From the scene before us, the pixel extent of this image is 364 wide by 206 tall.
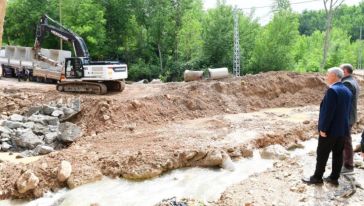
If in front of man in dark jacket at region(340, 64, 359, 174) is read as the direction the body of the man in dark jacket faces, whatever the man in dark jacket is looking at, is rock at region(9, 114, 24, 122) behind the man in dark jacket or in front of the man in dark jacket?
in front

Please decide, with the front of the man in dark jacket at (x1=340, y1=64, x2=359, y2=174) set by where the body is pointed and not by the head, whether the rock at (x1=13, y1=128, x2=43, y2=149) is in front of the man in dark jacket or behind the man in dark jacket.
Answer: in front

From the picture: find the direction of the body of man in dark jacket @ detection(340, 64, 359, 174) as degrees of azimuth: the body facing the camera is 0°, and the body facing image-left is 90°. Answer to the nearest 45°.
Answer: approximately 90°

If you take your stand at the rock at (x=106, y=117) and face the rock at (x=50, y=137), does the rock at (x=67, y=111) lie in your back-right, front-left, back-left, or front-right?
front-right

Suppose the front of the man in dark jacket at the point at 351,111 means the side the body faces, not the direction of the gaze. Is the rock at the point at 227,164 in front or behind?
in front

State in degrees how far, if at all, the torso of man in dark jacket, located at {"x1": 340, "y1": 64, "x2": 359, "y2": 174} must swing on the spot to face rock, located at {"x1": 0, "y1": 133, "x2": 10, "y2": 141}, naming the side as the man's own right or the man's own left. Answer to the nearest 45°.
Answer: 0° — they already face it

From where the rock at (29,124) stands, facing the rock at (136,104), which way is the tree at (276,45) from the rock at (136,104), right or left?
left
